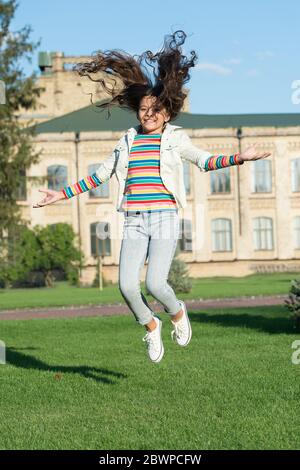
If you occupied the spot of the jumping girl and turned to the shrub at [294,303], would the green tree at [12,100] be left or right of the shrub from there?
left

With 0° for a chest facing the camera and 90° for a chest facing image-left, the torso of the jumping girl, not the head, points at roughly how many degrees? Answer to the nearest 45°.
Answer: approximately 0°

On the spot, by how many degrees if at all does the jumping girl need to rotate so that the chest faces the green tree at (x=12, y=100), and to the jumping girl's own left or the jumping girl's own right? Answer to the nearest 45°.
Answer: approximately 180°

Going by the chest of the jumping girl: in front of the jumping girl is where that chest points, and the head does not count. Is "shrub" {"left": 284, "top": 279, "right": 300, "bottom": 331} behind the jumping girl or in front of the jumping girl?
behind
